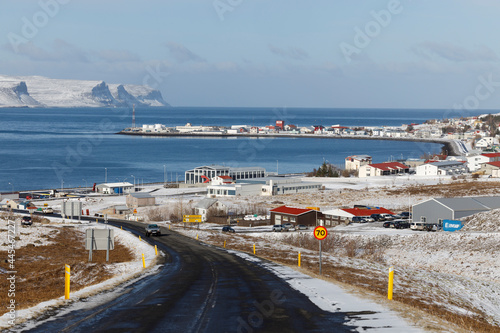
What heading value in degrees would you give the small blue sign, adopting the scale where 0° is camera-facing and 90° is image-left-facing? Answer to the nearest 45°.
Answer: approximately 0°

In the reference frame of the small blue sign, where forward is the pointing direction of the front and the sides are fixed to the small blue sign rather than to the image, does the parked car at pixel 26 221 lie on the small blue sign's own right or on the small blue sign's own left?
on the small blue sign's own right
